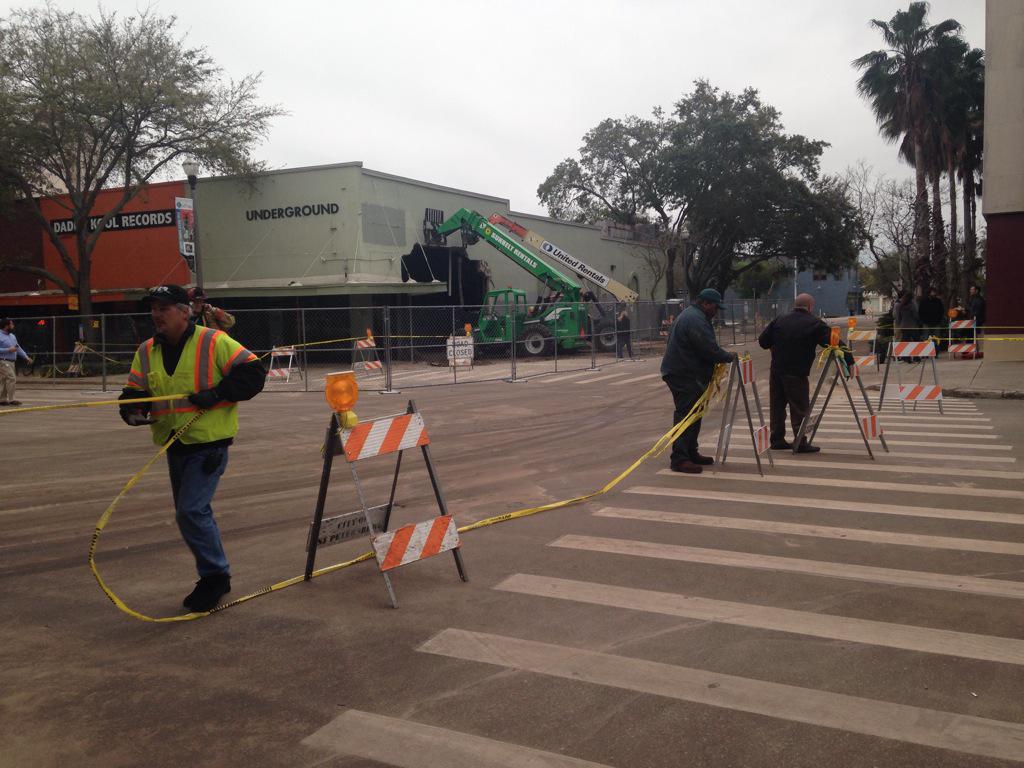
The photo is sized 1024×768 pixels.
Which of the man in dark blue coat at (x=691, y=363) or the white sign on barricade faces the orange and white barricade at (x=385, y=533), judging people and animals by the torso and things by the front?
the white sign on barricade

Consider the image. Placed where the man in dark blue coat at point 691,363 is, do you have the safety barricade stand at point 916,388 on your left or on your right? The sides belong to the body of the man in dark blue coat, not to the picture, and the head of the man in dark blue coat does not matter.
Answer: on your left

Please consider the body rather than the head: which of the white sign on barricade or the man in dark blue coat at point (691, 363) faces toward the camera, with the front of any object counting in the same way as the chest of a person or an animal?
the white sign on barricade

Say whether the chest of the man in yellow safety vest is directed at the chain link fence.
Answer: no

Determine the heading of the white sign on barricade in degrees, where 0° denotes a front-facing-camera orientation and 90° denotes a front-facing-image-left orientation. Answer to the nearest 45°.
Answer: approximately 0°

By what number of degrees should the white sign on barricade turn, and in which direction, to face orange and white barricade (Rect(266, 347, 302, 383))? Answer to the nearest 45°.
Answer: approximately 45° to its right

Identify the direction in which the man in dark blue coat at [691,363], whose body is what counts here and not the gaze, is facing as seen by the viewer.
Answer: to the viewer's right

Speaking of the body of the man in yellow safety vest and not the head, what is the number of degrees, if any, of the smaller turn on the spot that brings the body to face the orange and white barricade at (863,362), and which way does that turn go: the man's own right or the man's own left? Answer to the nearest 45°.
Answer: approximately 180°

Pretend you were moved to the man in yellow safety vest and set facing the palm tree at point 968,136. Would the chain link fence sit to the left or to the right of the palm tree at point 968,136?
left

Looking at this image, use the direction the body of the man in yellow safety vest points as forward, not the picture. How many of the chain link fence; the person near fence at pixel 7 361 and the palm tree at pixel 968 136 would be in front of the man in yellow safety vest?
0

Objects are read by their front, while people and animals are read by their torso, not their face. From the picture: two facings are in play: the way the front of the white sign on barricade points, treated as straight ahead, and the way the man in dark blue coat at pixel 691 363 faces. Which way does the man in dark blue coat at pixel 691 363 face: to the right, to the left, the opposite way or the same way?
to the left

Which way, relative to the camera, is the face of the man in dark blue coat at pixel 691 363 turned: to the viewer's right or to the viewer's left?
to the viewer's right

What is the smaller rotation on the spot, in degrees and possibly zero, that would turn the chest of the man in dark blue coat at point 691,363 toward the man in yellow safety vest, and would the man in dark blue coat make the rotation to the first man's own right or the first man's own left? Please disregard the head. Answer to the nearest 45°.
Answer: approximately 135° to the first man's own right

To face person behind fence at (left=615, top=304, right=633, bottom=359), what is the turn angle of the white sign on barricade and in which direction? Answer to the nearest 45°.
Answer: approximately 135° to its left

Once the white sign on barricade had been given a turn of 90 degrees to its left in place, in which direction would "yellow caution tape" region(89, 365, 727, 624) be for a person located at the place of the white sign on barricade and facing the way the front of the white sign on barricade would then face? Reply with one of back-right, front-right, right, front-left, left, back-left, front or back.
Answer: right

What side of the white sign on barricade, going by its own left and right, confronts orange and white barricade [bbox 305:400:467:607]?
front

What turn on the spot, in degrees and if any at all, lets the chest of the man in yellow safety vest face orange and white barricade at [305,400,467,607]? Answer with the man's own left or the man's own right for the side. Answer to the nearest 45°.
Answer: approximately 135° to the man's own left

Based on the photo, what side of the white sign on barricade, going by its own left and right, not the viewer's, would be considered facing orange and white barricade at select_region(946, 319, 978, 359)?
left

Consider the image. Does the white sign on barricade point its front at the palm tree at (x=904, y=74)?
no

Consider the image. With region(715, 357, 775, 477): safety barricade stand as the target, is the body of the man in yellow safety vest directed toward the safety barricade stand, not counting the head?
no
